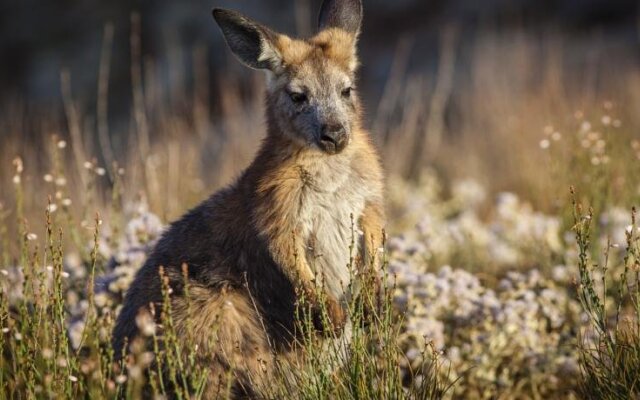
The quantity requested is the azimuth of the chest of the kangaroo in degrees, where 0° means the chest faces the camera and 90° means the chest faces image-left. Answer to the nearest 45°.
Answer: approximately 315°
